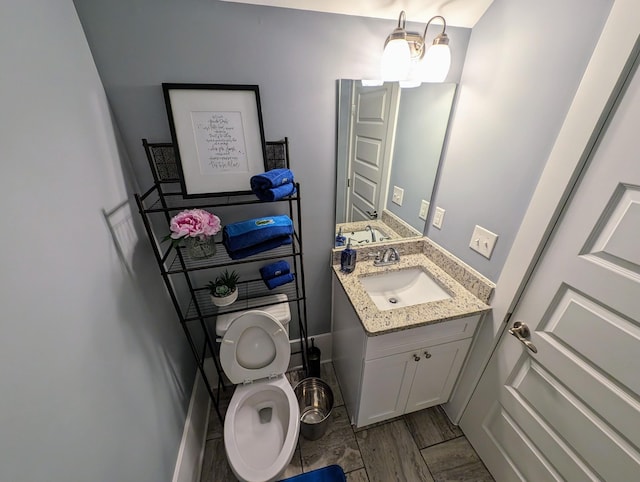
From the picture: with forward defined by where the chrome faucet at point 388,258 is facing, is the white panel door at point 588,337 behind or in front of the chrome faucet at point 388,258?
in front

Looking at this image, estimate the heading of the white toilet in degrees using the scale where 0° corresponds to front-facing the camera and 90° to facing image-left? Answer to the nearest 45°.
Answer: approximately 0°

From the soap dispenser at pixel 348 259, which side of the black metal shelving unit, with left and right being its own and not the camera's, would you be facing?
left

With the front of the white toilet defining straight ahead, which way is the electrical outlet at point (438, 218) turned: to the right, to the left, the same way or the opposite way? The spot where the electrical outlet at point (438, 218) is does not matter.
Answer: to the right

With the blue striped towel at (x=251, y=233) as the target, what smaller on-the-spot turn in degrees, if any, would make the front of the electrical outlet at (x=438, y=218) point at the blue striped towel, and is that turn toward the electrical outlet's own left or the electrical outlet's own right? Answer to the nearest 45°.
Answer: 0° — it already faces it

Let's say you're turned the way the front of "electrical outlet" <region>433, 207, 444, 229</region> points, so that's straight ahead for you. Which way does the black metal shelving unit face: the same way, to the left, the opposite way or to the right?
to the left

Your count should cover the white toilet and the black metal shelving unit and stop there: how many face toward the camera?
2

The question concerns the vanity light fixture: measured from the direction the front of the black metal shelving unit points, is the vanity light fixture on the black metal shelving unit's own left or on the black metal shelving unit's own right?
on the black metal shelving unit's own left

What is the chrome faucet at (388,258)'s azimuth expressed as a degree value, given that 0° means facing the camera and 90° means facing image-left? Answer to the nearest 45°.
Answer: approximately 315°

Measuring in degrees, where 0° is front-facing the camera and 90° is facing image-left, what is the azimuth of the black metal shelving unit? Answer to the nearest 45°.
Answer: approximately 0°

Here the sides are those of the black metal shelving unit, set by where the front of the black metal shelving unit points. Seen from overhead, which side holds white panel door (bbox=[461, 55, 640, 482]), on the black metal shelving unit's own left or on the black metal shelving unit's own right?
on the black metal shelving unit's own left

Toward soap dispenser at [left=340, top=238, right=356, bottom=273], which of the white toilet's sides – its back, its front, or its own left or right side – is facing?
left

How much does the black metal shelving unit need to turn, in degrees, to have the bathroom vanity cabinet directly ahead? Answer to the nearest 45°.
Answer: approximately 45° to its left
